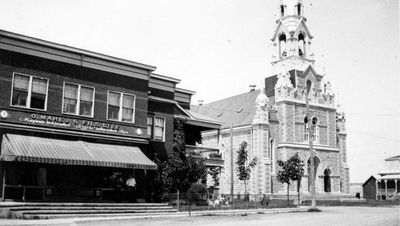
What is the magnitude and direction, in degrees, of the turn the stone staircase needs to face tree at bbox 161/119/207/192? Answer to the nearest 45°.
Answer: approximately 90° to its left

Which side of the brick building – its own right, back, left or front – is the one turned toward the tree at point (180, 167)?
left

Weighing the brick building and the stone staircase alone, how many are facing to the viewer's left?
0

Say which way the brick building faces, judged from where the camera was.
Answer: facing the viewer and to the right of the viewer
